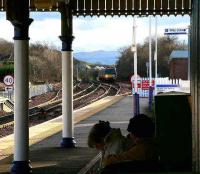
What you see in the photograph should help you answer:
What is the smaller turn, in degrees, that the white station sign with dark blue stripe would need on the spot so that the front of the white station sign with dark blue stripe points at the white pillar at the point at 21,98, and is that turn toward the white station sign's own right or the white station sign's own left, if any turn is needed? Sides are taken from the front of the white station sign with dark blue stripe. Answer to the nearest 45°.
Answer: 0° — it already faces it

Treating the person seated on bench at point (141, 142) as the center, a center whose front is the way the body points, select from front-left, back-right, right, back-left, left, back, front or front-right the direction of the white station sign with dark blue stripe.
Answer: front-right

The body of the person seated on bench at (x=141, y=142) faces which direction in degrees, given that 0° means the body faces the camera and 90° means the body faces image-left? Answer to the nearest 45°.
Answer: approximately 135°

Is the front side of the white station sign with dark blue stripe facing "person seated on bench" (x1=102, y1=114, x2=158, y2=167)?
yes

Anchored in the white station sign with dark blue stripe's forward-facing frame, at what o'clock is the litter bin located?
The litter bin is roughly at 12 o'clock from the white station sign with dark blue stripe.

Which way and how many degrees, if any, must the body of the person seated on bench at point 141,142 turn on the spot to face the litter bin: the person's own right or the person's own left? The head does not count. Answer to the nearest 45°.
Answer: approximately 45° to the person's own right

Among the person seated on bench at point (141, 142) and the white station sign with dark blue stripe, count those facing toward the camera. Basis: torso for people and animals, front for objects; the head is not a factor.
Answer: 1
